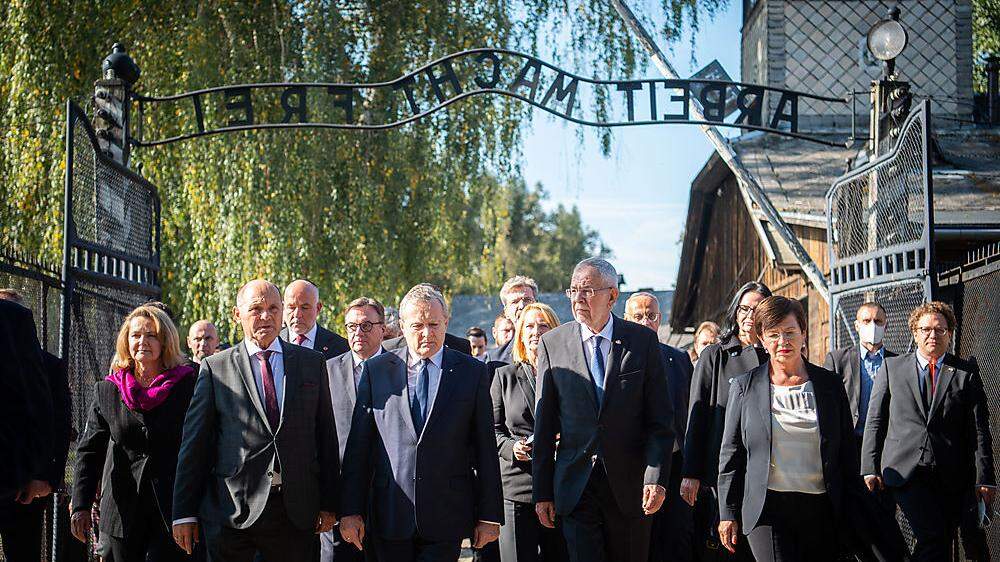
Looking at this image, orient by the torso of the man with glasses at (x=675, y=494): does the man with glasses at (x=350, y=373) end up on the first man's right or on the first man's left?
on the first man's right

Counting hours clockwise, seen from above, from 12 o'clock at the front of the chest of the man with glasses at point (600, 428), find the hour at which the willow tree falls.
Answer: The willow tree is roughly at 5 o'clock from the man with glasses.

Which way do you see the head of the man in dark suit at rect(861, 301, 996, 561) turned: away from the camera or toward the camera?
toward the camera

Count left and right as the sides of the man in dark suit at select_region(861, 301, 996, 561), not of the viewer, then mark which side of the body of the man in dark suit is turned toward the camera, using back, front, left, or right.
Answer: front

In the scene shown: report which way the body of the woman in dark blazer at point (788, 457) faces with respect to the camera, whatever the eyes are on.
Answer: toward the camera

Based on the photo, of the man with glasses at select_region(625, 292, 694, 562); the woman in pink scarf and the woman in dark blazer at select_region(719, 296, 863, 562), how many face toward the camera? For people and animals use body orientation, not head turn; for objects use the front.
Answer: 3

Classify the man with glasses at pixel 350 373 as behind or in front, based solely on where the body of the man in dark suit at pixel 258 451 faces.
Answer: behind

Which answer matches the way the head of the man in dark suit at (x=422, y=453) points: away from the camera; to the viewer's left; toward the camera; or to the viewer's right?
toward the camera

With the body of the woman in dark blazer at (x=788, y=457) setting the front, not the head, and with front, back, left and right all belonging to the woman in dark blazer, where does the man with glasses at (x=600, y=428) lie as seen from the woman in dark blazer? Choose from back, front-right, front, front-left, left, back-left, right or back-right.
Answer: right

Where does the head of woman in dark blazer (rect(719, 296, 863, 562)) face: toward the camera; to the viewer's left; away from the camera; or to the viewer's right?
toward the camera

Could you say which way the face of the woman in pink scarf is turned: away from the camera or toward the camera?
toward the camera
